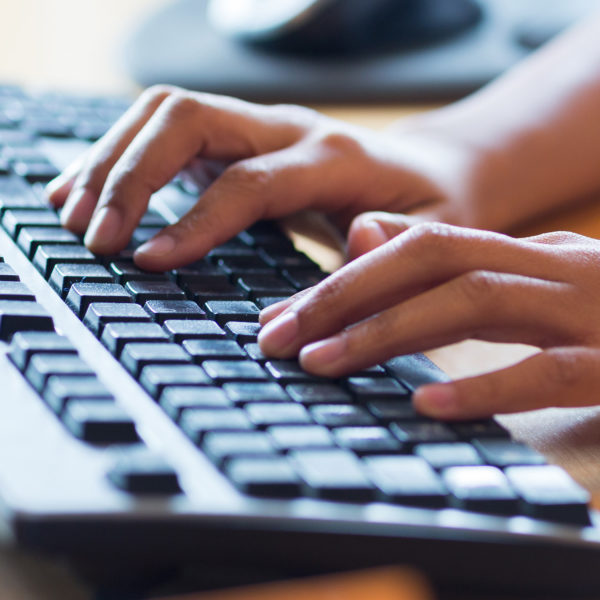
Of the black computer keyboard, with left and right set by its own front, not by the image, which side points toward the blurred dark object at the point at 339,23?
left

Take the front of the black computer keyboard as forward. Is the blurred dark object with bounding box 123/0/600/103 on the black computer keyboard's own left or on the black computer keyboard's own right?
on the black computer keyboard's own left

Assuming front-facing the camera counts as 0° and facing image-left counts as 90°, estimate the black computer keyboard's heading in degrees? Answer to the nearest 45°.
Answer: approximately 270°
